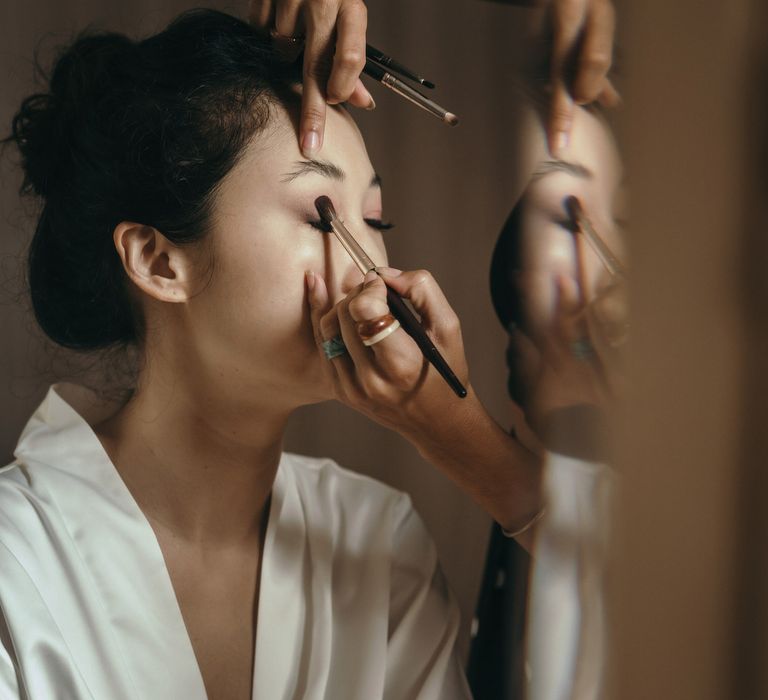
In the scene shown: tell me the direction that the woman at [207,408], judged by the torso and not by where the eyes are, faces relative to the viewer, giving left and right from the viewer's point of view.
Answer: facing the viewer and to the right of the viewer
